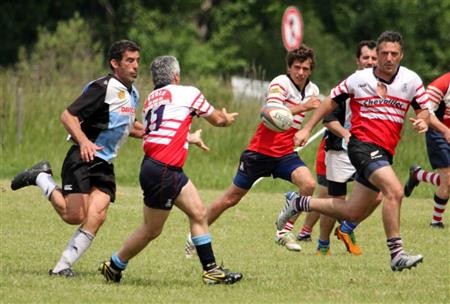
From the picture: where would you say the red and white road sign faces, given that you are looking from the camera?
facing the viewer and to the left of the viewer

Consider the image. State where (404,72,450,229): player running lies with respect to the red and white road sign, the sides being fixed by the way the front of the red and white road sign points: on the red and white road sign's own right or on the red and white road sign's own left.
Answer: on the red and white road sign's own left
